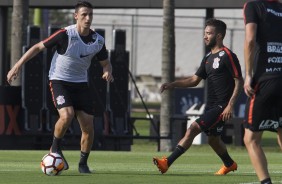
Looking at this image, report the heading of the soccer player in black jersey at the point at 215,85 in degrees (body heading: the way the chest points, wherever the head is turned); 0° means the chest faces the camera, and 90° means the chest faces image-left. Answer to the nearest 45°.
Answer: approximately 45°

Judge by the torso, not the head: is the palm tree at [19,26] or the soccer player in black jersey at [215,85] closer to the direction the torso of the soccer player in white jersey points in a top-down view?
the soccer player in black jersey

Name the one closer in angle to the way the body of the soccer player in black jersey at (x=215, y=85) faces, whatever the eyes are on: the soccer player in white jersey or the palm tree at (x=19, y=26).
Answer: the soccer player in white jersey

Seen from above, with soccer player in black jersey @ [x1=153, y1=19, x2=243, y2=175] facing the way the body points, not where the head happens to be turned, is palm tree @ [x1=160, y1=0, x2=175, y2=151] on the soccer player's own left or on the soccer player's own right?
on the soccer player's own right

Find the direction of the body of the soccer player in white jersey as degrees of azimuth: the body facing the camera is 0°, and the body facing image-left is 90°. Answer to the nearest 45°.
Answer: approximately 315°

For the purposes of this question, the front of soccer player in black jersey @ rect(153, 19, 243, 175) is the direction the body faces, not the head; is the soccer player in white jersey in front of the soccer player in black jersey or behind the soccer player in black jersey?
in front

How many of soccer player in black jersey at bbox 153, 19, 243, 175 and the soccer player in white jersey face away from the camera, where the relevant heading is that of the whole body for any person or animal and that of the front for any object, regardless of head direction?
0

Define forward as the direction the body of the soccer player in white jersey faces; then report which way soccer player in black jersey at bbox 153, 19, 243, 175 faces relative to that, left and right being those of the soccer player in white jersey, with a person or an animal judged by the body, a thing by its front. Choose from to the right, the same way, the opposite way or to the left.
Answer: to the right
